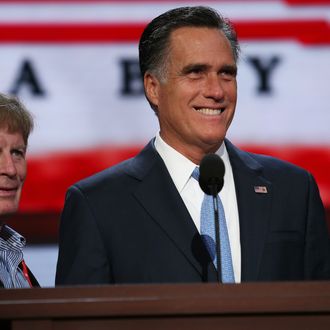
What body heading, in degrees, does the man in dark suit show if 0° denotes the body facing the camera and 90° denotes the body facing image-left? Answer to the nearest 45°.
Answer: approximately 315°

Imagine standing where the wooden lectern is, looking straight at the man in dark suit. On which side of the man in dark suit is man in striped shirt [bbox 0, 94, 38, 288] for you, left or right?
left
